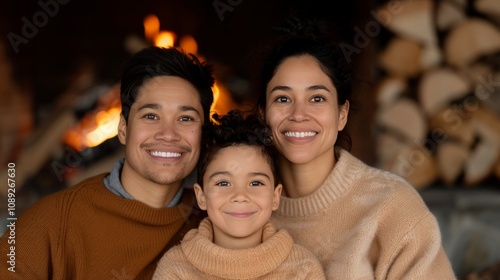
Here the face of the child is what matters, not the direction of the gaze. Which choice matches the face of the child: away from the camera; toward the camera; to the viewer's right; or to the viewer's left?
toward the camera

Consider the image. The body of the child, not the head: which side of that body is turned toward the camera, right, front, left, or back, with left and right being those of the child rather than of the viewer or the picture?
front

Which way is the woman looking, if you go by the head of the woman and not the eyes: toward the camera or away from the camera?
toward the camera

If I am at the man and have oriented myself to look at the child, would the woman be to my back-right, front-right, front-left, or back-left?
front-left

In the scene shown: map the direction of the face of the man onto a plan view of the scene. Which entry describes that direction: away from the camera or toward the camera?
toward the camera

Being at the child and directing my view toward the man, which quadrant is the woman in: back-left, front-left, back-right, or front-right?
back-right
